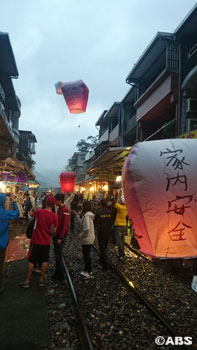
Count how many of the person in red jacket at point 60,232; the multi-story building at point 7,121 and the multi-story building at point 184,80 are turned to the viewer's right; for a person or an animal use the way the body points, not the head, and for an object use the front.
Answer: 1

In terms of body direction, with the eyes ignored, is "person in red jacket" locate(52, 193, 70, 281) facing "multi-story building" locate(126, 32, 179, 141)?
no

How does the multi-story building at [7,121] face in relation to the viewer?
to the viewer's right

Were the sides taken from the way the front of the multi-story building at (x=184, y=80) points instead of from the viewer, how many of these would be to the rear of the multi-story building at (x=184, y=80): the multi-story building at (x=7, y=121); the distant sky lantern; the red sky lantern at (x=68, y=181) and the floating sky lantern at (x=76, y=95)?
0

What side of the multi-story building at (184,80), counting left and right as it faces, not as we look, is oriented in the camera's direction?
left

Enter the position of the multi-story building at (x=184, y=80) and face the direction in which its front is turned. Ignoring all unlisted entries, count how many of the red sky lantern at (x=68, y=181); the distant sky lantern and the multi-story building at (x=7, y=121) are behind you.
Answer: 0
